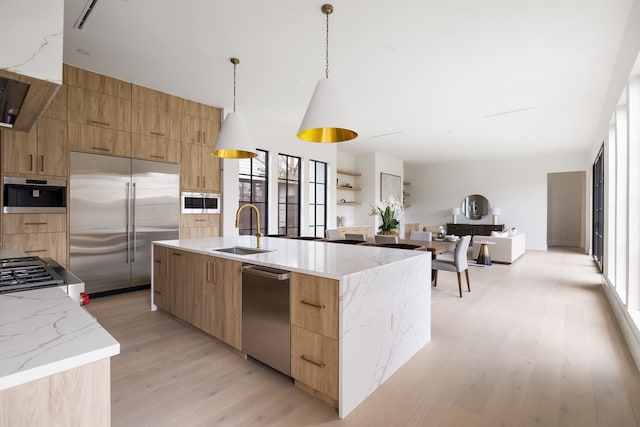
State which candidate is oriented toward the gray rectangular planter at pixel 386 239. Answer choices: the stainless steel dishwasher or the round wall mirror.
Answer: the round wall mirror

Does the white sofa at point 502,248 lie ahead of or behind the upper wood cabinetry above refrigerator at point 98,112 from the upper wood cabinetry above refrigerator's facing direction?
ahead

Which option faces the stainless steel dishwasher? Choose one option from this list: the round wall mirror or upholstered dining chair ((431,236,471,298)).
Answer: the round wall mirror

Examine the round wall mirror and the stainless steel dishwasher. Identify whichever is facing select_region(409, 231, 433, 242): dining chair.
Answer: the round wall mirror

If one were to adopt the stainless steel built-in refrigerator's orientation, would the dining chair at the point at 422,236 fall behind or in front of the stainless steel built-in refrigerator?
in front

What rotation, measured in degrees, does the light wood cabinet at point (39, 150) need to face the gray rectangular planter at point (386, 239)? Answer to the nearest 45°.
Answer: approximately 45° to its left

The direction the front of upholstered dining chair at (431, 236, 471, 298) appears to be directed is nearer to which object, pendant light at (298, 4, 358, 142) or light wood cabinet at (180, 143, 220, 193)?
the light wood cabinet

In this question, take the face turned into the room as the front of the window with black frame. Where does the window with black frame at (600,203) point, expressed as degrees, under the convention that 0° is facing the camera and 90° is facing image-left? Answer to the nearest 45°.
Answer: approximately 90°

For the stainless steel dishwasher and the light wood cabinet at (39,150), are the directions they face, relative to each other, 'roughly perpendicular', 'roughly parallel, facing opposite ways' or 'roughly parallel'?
roughly perpendicular

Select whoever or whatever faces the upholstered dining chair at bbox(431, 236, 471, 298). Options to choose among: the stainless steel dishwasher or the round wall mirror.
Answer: the round wall mirror

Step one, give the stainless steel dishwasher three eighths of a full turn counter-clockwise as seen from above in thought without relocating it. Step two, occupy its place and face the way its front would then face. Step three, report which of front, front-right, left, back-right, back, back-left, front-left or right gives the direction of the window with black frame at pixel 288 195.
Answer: left

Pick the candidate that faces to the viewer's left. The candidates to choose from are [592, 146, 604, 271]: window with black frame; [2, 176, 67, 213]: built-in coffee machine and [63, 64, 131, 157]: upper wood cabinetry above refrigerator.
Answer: the window with black frame
